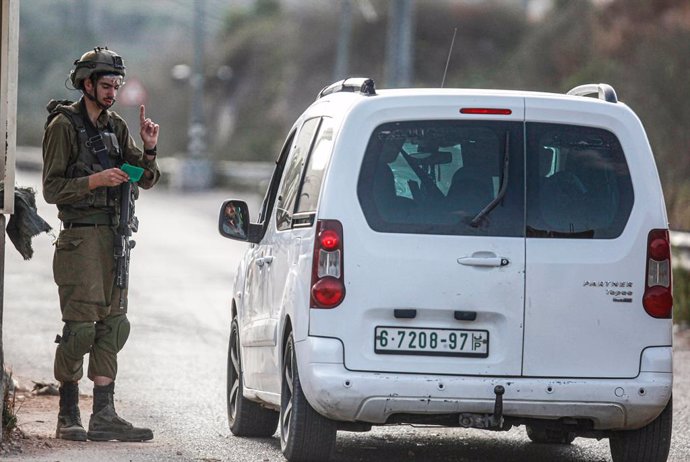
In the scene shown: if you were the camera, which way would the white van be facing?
facing away from the viewer

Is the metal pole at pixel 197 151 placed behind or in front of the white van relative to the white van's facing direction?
in front

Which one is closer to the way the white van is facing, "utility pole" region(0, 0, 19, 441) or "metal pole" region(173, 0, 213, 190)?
the metal pole

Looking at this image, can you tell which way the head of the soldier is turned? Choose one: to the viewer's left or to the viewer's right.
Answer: to the viewer's right

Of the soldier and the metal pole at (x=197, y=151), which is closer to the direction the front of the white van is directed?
the metal pole

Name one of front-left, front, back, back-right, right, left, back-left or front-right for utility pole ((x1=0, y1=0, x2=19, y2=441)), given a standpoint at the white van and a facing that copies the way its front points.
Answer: left

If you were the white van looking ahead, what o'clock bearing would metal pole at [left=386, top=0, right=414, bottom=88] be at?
The metal pole is roughly at 12 o'clock from the white van.

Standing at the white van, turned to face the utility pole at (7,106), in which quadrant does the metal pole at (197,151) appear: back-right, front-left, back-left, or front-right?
front-right
